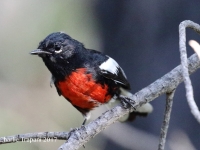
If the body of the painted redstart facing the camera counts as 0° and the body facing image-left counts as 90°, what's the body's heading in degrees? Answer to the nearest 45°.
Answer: approximately 45°

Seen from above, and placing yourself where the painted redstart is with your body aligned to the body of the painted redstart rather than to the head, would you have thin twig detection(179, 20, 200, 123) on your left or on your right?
on your left
